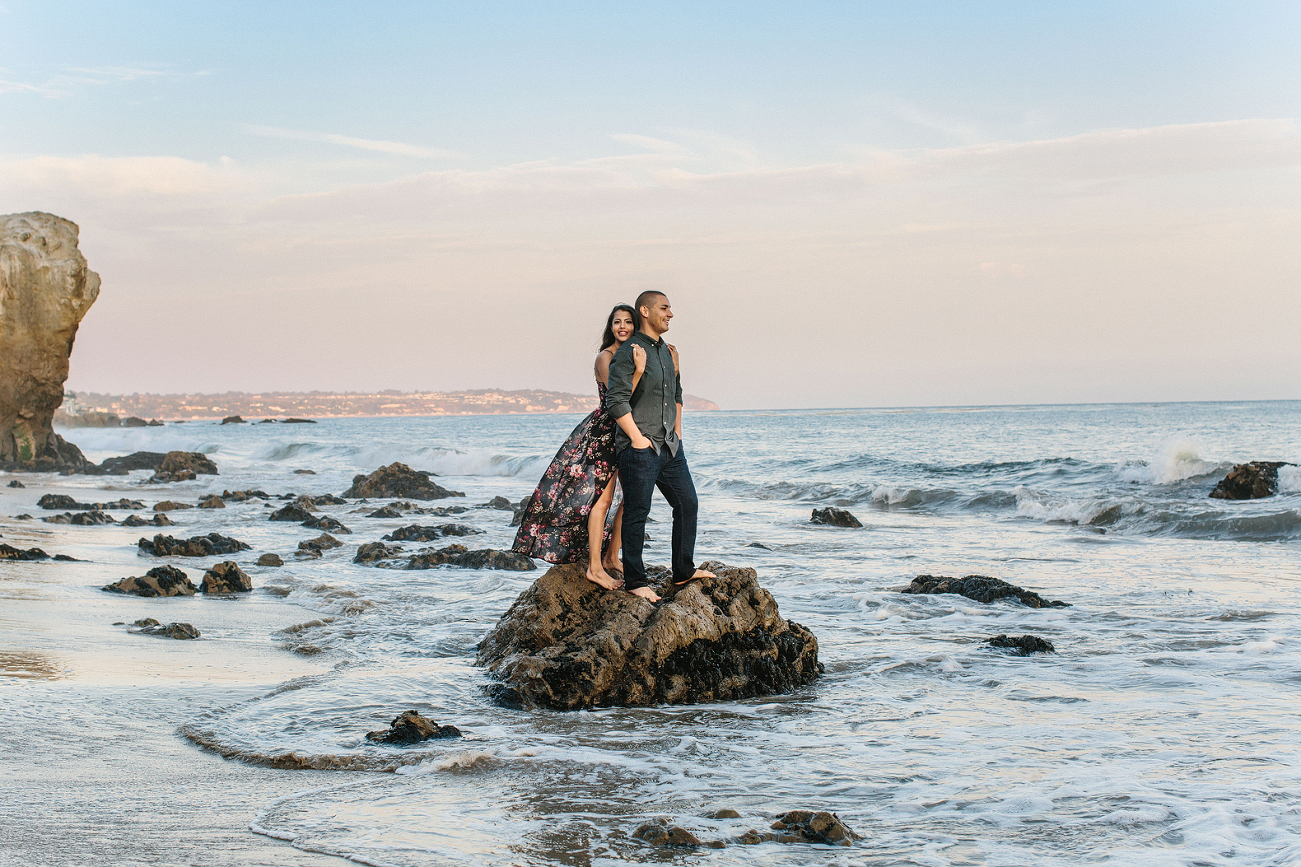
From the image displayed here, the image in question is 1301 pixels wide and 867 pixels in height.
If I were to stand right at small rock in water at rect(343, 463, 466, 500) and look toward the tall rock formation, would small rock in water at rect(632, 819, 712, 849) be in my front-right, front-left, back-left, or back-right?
back-left

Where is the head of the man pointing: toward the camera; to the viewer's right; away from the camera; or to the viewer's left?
to the viewer's right

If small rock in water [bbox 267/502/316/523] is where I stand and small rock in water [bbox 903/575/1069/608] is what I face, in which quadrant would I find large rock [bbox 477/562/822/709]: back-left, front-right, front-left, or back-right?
front-right

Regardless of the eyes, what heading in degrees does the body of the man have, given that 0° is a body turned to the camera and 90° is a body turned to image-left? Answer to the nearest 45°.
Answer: approximately 315°

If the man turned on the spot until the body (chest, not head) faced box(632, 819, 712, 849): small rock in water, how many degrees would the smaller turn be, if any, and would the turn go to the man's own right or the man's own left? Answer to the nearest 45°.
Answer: approximately 45° to the man's own right

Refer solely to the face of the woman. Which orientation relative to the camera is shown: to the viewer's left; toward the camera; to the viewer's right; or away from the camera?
toward the camera
